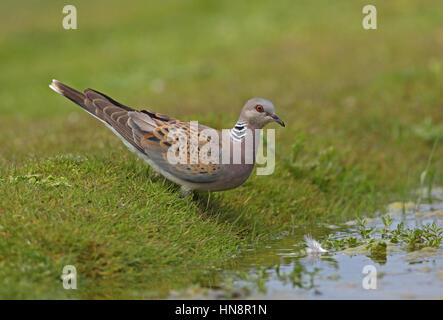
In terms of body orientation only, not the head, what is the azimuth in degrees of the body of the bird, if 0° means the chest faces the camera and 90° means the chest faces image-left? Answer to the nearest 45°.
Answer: approximately 270°

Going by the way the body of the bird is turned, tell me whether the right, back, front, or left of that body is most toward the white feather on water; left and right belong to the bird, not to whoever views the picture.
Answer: front
